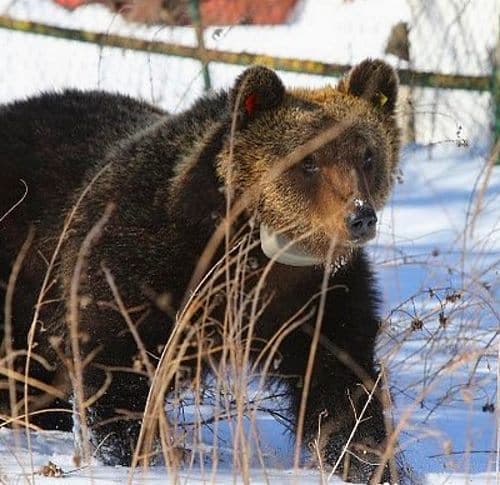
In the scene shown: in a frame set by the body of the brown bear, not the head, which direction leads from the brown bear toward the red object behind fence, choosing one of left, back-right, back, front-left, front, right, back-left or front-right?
back-left

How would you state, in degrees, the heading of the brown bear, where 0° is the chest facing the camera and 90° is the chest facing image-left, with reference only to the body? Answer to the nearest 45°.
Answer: approximately 315°

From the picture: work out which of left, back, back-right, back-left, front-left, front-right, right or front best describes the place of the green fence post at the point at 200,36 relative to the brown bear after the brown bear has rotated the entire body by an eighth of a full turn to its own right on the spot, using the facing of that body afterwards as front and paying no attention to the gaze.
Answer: back
